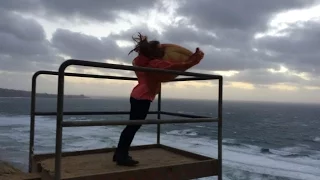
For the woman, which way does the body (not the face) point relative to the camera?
to the viewer's right
